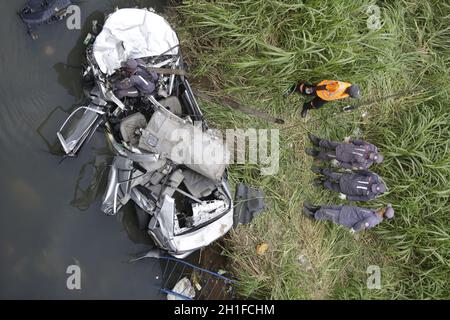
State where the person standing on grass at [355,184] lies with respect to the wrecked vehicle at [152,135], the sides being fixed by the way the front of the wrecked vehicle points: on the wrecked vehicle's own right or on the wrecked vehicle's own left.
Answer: on the wrecked vehicle's own right

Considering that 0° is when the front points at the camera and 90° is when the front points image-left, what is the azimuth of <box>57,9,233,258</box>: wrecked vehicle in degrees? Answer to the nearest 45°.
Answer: approximately 180°

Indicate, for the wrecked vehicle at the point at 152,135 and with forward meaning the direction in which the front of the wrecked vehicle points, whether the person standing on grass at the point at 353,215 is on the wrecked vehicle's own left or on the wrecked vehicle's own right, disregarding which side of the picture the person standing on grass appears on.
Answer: on the wrecked vehicle's own right

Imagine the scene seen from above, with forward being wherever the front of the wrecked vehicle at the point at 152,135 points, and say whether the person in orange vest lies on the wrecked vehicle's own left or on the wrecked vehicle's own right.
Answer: on the wrecked vehicle's own right

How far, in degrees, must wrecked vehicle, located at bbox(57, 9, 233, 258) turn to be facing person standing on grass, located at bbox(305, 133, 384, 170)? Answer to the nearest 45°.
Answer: approximately 90° to its right
